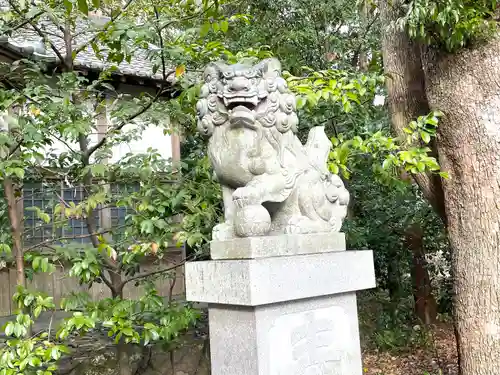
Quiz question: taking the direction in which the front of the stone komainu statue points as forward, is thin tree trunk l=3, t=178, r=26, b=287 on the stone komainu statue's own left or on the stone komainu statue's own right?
on the stone komainu statue's own right

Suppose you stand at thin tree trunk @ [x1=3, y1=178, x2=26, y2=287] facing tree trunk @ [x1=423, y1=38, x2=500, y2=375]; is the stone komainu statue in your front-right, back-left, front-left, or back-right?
front-right

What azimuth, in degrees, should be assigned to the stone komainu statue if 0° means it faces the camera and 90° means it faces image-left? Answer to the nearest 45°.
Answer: approximately 45°

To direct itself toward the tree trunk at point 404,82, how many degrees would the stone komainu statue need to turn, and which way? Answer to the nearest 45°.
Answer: approximately 180°

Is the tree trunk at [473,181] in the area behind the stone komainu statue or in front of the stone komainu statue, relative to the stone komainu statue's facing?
behind

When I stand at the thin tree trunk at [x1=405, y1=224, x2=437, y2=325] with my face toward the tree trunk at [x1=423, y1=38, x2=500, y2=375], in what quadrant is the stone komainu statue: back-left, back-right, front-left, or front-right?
front-right

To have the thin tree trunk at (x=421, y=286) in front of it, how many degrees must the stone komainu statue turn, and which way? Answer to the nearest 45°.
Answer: approximately 180°
